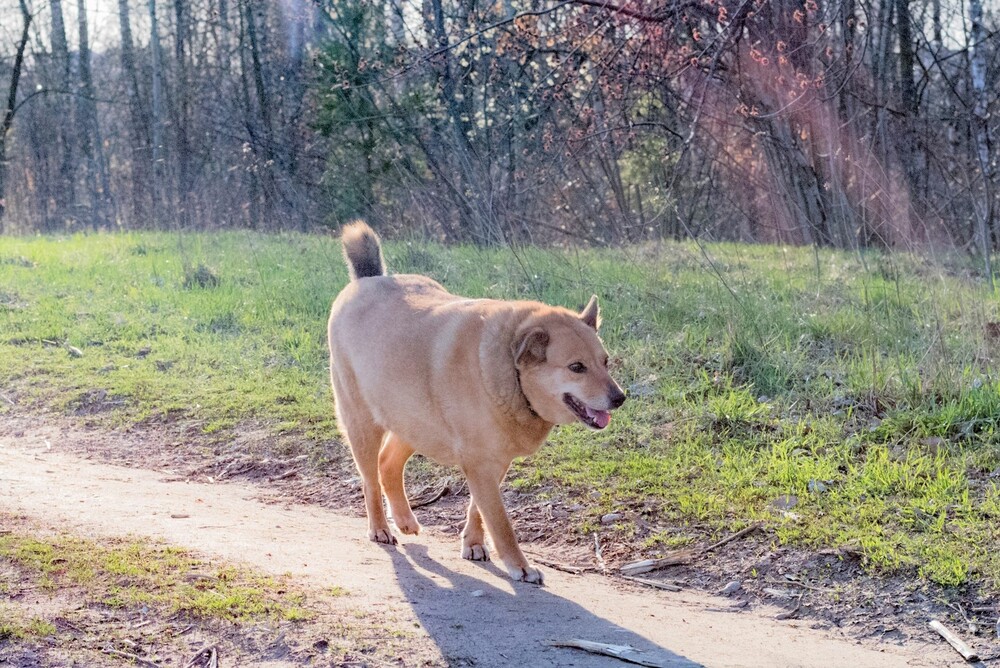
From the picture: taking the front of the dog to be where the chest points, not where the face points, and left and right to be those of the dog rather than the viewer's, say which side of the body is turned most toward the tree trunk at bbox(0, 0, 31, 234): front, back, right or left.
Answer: back

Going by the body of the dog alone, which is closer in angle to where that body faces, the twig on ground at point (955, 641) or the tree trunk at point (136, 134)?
the twig on ground

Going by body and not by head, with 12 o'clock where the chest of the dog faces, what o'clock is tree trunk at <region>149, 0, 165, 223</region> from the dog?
The tree trunk is roughly at 7 o'clock from the dog.

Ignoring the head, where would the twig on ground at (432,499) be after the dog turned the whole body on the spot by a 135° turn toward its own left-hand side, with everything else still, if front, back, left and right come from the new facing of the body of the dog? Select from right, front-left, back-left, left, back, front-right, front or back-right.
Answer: front

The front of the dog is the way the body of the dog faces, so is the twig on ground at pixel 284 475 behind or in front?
behind

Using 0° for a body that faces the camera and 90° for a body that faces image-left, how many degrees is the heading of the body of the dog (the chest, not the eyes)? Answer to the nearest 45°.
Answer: approximately 315°

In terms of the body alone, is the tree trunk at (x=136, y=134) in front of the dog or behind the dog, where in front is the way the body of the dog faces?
behind

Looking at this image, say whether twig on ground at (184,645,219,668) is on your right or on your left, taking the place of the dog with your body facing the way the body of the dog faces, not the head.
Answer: on your right

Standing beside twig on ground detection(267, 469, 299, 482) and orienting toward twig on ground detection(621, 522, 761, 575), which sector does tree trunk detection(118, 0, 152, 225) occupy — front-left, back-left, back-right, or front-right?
back-left
